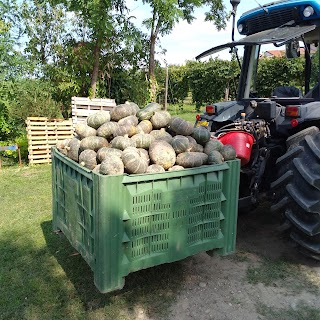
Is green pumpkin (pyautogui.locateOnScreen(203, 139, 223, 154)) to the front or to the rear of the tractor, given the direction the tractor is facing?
to the rear

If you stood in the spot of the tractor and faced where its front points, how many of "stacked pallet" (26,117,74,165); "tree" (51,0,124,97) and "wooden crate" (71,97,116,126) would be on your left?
3

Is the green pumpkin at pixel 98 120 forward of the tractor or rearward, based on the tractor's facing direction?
rearward

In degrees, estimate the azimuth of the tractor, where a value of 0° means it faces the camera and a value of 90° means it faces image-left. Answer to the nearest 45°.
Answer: approximately 225°

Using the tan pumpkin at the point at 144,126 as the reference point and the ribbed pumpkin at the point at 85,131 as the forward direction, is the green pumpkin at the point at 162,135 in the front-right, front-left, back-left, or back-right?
back-left

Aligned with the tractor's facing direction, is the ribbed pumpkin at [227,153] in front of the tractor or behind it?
behind
